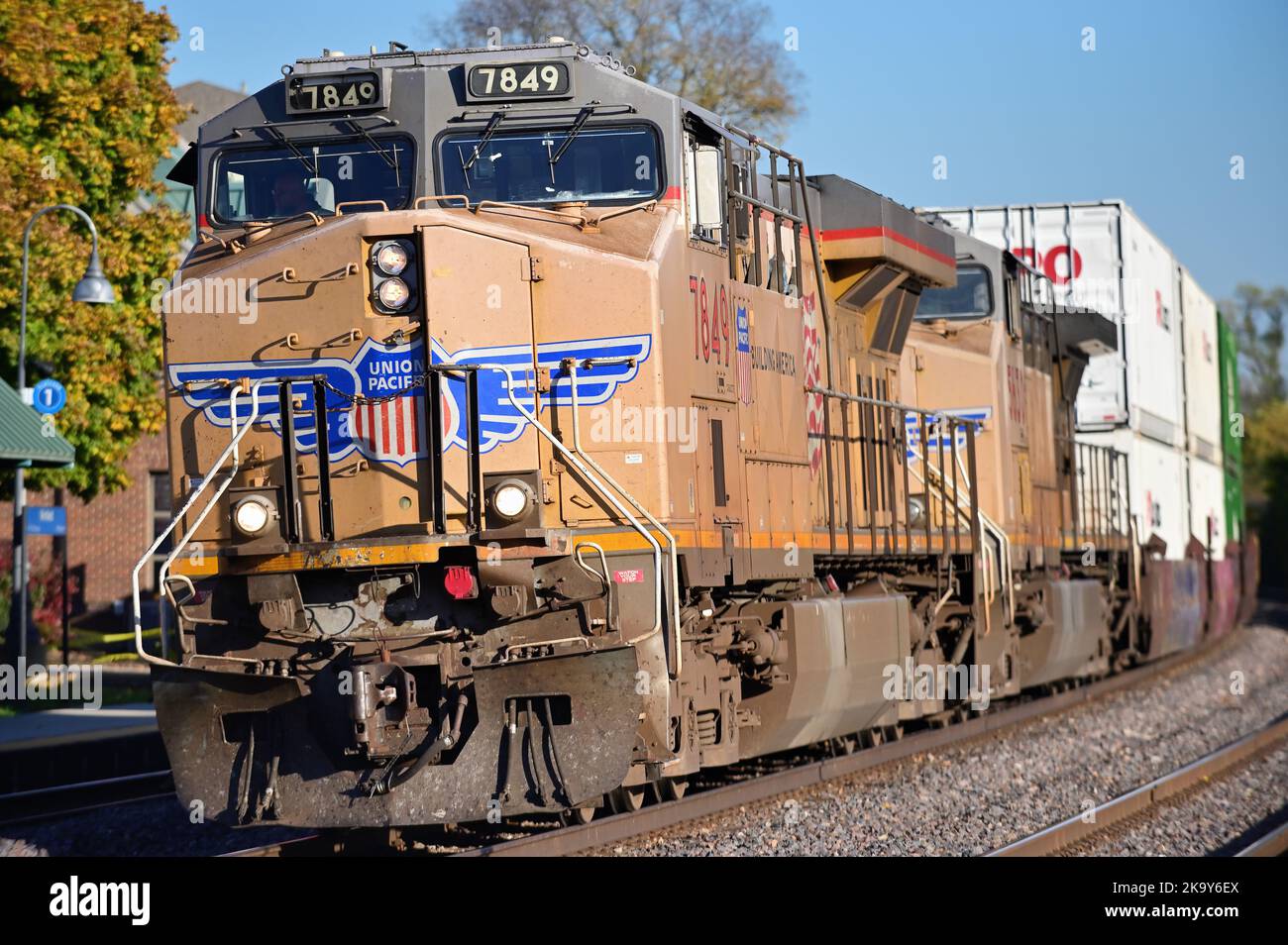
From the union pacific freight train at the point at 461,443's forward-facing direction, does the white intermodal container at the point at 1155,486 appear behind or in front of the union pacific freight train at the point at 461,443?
behind

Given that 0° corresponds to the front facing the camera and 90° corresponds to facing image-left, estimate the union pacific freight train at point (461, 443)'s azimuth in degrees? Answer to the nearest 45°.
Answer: approximately 45°

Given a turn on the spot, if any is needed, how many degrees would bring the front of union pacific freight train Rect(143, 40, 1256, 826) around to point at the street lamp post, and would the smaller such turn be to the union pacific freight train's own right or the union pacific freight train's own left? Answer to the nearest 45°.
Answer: approximately 90° to the union pacific freight train's own right

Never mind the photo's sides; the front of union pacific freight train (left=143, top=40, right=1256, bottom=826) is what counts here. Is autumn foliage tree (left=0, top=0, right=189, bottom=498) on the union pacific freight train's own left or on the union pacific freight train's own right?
on the union pacific freight train's own right

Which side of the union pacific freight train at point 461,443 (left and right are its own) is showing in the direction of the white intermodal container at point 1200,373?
back
